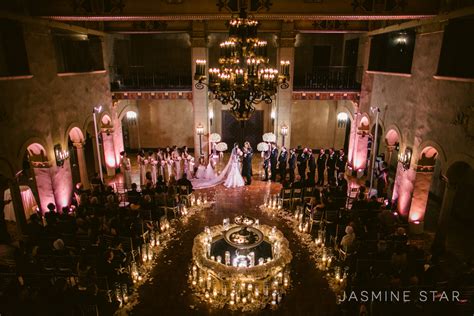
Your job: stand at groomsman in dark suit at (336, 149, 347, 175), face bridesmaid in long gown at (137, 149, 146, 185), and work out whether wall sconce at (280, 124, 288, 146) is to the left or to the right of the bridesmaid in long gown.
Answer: right

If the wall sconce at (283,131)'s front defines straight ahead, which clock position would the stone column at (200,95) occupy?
The stone column is roughly at 3 o'clock from the wall sconce.

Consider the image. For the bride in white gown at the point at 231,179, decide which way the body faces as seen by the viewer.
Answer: to the viewer's right

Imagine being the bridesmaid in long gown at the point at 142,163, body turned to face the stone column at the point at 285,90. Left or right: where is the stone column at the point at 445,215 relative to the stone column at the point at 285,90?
right

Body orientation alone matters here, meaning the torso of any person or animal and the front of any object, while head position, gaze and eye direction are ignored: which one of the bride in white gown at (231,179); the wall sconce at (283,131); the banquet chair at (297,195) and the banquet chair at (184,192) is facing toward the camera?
the wall sconce

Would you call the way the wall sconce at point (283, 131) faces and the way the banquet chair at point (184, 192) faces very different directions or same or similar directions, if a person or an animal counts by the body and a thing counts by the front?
very different directions

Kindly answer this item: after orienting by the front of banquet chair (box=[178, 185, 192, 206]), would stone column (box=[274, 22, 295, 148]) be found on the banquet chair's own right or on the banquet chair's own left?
on the banquet chair's own right

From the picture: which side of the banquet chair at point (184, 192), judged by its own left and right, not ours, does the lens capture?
back

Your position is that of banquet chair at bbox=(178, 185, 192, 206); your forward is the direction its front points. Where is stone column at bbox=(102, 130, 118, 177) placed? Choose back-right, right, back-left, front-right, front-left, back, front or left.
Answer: front-left

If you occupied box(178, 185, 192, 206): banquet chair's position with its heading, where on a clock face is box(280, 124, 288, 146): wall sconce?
The wall sconce is roughly at 2 o'clock from the banquet chair.

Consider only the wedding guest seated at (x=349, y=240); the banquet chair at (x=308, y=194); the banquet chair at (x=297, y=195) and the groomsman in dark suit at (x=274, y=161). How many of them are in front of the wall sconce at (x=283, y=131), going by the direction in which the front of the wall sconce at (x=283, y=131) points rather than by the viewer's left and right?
4

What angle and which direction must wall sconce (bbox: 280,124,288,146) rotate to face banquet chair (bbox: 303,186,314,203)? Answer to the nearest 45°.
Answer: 0° — it already faces it

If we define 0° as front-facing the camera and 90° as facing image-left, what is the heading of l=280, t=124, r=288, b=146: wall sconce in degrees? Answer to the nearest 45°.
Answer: approximately 0°

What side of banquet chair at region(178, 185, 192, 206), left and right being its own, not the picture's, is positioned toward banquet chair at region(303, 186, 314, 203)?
right

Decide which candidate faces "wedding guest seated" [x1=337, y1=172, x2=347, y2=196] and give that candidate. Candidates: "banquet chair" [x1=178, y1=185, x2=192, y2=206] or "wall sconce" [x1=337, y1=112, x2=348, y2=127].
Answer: the wall sconce

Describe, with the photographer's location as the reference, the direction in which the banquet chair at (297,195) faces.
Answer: facing away from the viewer
